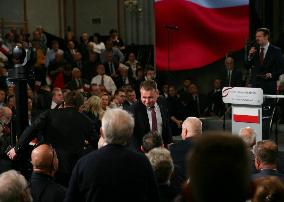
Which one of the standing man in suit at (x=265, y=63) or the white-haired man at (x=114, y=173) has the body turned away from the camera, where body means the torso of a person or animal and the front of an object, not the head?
the white-haired man

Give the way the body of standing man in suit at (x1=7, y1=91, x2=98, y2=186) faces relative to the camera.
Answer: away from the camera

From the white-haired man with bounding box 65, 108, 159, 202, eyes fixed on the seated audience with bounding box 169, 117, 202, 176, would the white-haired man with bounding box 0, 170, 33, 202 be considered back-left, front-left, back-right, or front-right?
back-left

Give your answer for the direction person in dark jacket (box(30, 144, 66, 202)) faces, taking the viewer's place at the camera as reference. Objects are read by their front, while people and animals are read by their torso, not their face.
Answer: facing away from the viewer and to the right of the viewer

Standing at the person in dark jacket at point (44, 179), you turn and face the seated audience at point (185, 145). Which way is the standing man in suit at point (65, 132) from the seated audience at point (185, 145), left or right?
left

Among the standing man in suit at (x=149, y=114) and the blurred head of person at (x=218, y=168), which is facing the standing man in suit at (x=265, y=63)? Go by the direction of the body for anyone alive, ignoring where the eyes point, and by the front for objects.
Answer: the blurred head of person

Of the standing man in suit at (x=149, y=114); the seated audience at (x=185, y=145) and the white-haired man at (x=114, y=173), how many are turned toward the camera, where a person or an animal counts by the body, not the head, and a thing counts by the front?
1

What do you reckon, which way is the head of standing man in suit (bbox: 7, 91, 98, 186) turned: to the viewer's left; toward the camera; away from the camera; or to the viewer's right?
away from the camera

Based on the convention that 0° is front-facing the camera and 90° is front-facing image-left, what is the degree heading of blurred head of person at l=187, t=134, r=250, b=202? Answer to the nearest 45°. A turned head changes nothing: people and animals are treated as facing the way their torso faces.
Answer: approximately 180°

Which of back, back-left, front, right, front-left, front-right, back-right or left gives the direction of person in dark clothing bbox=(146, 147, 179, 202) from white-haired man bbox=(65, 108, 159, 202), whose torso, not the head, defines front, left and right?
front-right

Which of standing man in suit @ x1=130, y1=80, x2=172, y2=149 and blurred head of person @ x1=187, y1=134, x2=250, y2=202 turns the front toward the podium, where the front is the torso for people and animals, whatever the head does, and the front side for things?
the blurred head of person

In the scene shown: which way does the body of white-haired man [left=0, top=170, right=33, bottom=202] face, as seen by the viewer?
away from the camera

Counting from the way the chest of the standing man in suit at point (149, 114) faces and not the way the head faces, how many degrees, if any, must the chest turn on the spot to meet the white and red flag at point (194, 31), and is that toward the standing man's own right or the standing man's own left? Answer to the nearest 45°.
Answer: approximately 180°

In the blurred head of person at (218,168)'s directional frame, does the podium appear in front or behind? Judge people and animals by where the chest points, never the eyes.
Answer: in front

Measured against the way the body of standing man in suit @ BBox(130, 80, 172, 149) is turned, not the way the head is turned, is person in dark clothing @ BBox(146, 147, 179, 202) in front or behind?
in front

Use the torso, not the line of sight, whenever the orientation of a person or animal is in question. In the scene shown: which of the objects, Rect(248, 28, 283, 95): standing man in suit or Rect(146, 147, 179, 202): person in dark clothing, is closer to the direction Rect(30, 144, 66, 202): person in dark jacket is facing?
the standing man in suit

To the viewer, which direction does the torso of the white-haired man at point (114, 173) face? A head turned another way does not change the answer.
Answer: away from the camera

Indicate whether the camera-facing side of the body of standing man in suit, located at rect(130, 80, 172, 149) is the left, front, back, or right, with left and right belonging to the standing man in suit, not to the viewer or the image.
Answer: front
